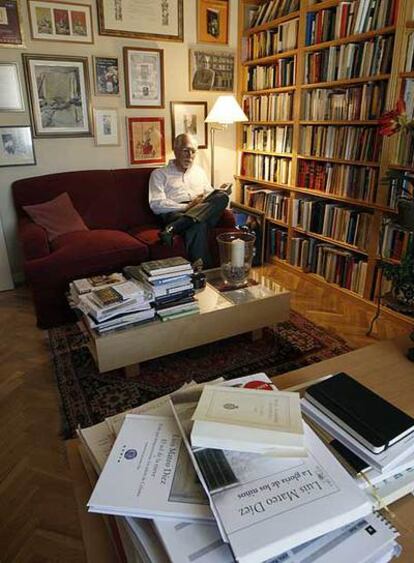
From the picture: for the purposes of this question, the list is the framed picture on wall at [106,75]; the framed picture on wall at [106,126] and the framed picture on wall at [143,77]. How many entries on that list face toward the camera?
3

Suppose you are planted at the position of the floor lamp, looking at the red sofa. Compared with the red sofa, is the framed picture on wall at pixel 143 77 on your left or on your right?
right

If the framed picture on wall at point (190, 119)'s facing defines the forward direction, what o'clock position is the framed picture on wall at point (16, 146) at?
the framed picture on wall at point (16, 146) is roughly at 2 o'clock from the framed picture on wall at point (190, 119).

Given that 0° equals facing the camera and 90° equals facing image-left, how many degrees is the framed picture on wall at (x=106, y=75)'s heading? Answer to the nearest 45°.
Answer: approximately 0°

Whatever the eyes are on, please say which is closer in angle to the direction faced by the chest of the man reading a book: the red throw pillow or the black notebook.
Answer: the black notebook

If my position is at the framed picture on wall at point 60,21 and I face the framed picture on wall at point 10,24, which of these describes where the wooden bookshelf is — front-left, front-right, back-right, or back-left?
back-left

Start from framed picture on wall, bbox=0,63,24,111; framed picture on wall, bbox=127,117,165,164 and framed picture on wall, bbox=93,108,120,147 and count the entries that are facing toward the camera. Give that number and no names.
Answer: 3

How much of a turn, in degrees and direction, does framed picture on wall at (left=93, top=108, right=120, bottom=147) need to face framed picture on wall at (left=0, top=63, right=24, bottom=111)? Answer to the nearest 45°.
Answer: approximately 90° to its right

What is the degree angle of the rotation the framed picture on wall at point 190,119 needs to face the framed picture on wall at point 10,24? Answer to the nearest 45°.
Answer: approximately 45° to its right

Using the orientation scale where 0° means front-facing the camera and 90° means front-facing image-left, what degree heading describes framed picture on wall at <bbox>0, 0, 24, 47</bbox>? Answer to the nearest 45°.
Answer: approximately 0°

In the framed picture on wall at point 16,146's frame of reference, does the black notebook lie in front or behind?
in front
